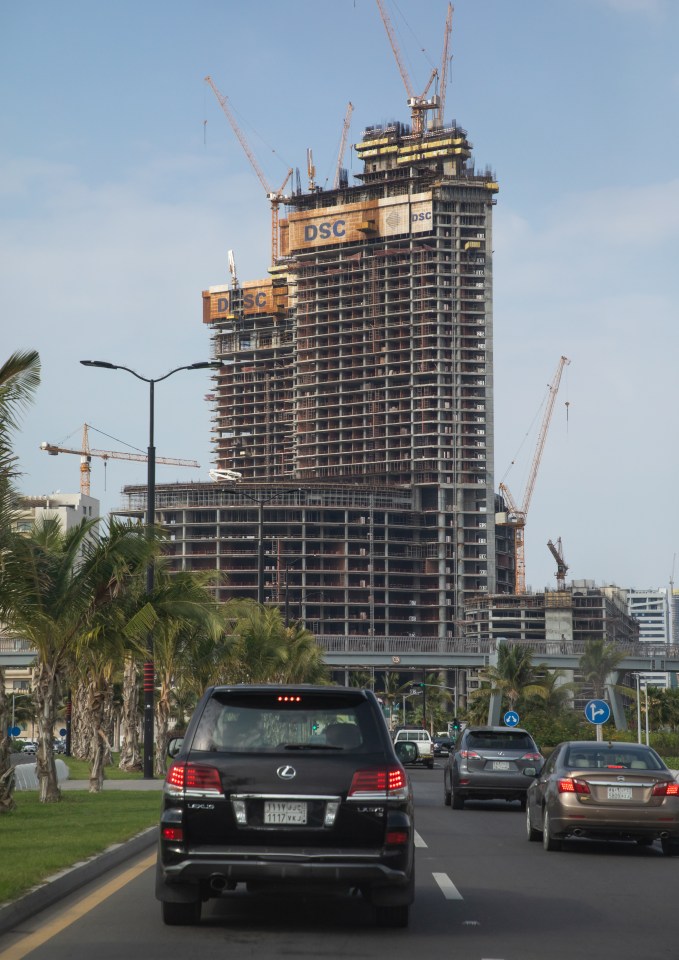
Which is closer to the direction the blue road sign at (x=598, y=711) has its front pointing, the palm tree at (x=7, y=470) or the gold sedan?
the gold sedan

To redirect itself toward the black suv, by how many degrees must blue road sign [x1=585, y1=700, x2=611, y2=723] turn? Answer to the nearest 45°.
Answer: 0° — it already faces it

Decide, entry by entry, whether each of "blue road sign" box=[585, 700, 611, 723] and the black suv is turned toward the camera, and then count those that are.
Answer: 1

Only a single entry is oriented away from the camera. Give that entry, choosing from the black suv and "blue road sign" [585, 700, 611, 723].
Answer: the black suv

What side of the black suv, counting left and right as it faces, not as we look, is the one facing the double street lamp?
front

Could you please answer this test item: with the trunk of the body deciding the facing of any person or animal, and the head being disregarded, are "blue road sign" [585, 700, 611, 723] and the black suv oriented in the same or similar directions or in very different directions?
very different directions

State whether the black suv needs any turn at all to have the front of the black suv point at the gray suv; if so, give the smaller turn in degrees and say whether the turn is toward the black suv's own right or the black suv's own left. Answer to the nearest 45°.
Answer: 0° — it already faces it

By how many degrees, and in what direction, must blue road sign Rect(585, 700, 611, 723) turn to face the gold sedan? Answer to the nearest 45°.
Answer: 0° — it already faces it

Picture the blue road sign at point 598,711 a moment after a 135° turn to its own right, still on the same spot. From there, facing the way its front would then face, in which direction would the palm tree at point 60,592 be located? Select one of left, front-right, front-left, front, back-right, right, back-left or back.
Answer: left

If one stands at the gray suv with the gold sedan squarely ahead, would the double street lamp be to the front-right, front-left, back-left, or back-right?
back-right

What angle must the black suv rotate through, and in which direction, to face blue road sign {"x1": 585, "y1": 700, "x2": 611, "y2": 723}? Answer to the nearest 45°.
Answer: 0° — it already faces it

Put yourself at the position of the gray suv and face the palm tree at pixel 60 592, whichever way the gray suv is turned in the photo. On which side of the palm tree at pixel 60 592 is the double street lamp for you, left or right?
right

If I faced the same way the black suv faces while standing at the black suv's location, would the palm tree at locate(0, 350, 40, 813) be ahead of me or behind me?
ahead

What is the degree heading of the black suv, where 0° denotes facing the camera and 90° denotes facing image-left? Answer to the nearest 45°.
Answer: approximately 180°
